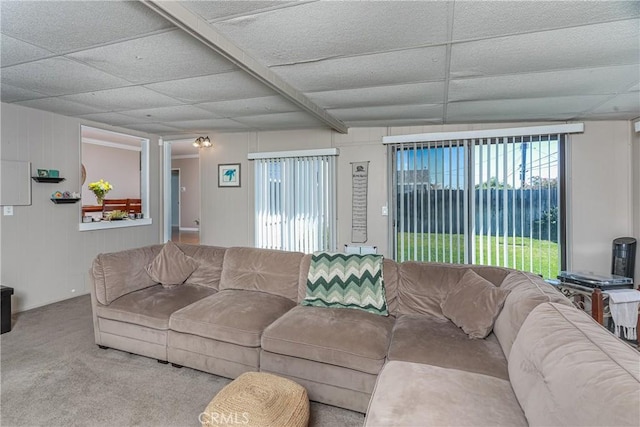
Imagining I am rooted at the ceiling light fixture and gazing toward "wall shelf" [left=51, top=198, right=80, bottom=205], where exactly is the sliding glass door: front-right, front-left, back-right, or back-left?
back-left

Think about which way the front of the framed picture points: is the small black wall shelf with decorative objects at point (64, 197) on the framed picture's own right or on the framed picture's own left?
on the framed picture's own right

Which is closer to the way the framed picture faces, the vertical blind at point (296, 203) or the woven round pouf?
the woven round pouf

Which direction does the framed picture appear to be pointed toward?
toward the camera

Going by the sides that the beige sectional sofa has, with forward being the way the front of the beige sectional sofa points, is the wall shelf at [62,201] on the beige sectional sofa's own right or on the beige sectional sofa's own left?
on the beige sectional sofa's own right

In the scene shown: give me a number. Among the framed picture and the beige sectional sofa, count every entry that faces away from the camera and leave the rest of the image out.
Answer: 0

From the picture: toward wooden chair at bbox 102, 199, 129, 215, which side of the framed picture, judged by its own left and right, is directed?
right

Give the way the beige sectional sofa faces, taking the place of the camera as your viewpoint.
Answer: facing the viewer and to the left of the viewer

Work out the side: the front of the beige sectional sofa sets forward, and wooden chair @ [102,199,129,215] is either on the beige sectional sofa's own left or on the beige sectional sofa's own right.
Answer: on the beige sectional sofa's own right
